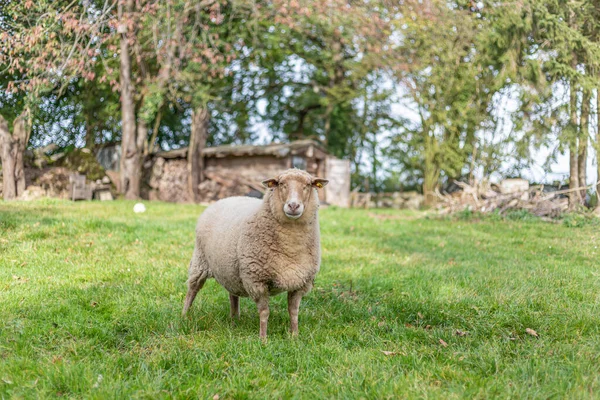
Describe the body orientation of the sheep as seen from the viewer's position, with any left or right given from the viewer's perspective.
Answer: facing the viewer and to the right of the viewer

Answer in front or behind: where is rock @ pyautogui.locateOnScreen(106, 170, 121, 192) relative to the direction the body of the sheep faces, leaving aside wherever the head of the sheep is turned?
behind

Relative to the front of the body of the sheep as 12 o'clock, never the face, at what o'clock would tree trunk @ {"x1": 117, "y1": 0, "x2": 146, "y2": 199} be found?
The tree trunk is roughly at 7 o'clock from the sheep.

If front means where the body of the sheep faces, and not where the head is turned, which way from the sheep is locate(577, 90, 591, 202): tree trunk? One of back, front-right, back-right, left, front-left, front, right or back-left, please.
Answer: left

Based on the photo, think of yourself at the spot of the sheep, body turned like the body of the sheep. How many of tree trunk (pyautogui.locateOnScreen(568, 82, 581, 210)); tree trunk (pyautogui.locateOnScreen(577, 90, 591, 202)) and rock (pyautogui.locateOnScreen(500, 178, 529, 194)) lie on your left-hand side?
3

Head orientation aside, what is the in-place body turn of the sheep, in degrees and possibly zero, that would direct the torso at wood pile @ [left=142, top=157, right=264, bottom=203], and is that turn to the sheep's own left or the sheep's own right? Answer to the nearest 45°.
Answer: approximately 135° to the sheep's own left

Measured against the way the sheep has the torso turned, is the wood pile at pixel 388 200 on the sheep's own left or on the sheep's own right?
on the sheep's own left

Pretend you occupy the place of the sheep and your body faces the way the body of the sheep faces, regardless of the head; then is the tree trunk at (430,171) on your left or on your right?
on your left

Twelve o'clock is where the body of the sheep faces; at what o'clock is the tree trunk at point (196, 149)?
The tree trunk is roughly at 7 o'clock from the sheep.

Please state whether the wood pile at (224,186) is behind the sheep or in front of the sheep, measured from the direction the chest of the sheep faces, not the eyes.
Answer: behind

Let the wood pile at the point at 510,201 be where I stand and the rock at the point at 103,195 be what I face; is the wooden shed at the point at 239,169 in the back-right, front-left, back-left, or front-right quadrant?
front-right

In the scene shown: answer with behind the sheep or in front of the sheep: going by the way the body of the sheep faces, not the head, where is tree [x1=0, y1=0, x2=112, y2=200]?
behind

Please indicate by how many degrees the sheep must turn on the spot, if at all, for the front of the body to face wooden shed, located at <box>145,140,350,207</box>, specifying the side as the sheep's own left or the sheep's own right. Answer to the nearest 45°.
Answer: approximately 135° to the sheep's own left
